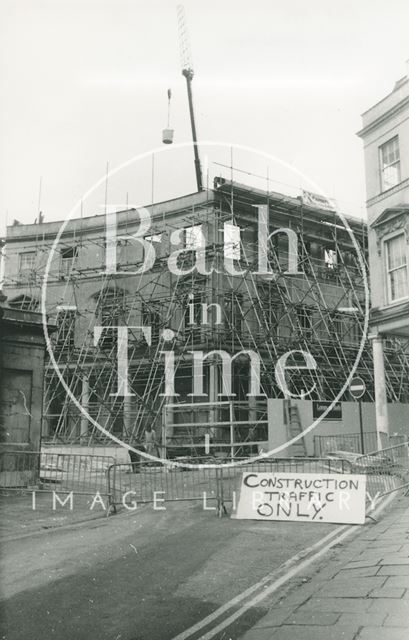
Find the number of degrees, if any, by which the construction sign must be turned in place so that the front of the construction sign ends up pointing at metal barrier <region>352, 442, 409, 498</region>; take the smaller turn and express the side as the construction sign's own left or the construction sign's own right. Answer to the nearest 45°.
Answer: approximately 135° to the construction sign's own left

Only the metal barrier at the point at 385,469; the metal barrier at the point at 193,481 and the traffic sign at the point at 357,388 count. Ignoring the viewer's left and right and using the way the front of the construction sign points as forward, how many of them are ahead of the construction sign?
0

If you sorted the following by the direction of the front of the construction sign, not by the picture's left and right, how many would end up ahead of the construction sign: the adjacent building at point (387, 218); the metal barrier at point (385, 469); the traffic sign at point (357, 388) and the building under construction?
0

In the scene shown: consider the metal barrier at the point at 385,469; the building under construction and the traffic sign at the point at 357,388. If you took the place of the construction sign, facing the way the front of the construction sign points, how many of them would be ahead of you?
0

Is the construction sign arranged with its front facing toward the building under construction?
no

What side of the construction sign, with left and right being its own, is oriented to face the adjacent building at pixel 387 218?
back

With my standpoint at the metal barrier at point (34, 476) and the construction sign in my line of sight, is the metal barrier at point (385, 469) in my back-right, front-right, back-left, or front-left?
front-left

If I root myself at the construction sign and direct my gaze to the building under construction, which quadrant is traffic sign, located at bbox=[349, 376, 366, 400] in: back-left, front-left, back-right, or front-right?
front-right

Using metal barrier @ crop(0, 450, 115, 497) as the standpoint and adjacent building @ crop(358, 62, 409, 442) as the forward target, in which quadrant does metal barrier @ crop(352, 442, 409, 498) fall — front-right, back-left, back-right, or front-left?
front-right

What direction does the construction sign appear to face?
toward the camera

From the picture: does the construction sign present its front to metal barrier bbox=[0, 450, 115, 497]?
no

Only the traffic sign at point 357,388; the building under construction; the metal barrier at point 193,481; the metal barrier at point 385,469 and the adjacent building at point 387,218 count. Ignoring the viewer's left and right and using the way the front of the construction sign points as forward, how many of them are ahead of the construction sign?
0

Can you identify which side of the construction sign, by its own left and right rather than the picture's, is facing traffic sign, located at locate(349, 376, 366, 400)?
back

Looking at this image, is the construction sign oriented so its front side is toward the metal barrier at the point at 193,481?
no
